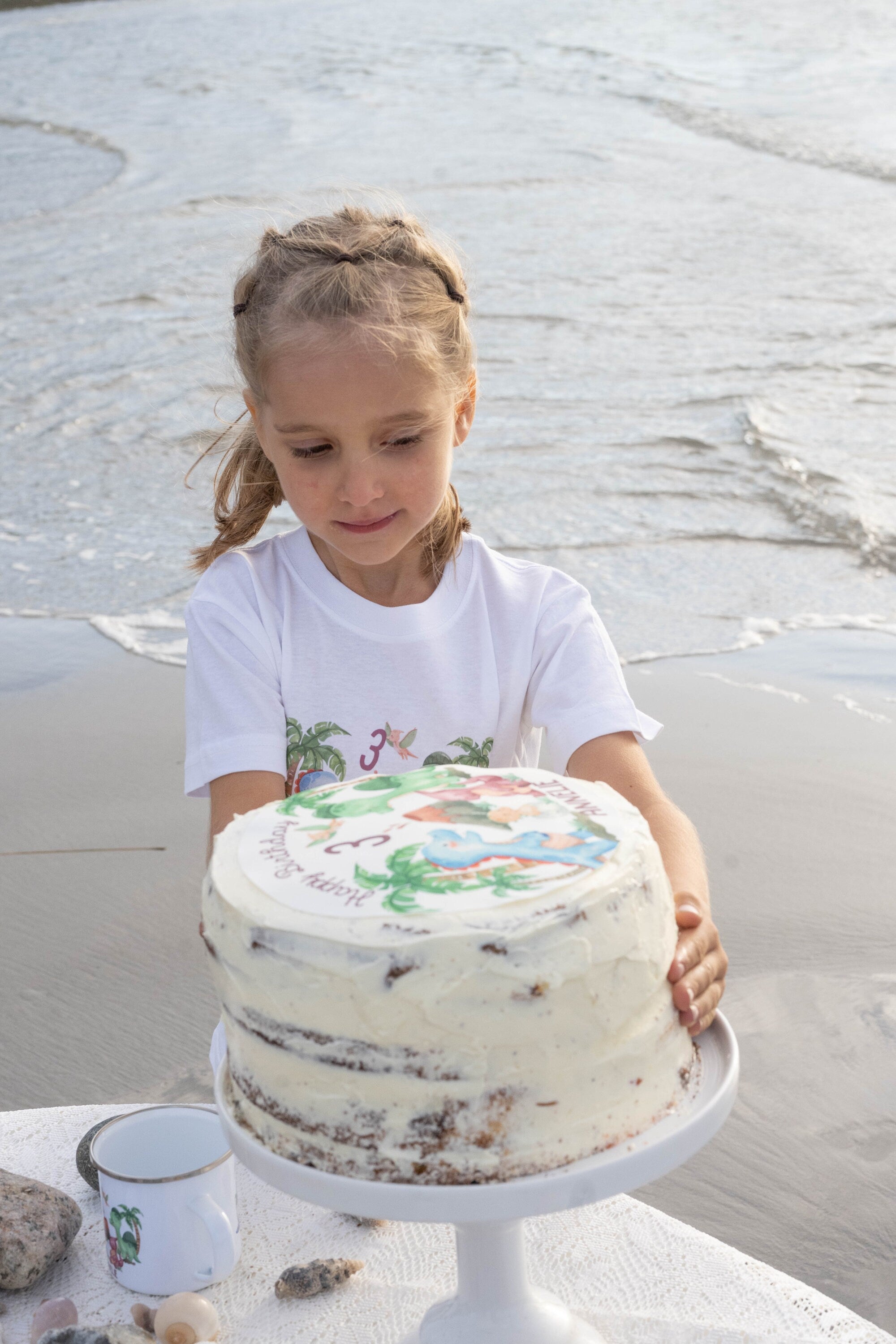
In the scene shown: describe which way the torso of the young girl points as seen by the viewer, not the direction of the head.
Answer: toward the camera

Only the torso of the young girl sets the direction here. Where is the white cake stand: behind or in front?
in front

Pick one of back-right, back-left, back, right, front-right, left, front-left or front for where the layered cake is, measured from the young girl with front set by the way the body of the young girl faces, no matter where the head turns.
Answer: front

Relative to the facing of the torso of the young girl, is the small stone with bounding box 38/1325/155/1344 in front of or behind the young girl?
in front
